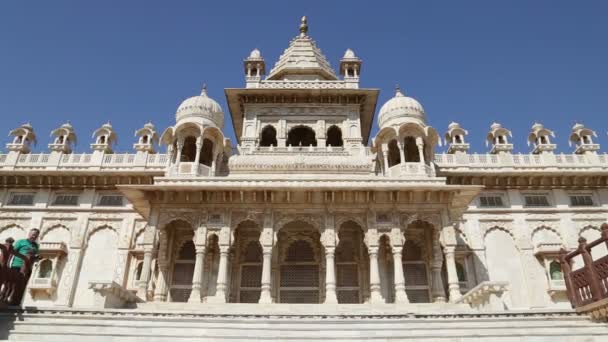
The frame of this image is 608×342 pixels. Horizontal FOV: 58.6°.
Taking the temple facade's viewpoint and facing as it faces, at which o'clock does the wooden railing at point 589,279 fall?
The wooden railing is roughly at 11 o'clock from the temple facade.

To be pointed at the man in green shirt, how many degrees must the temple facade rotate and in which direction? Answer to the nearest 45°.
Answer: approximately 45° to its right

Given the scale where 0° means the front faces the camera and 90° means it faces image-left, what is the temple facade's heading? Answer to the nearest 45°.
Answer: approximately 0°
